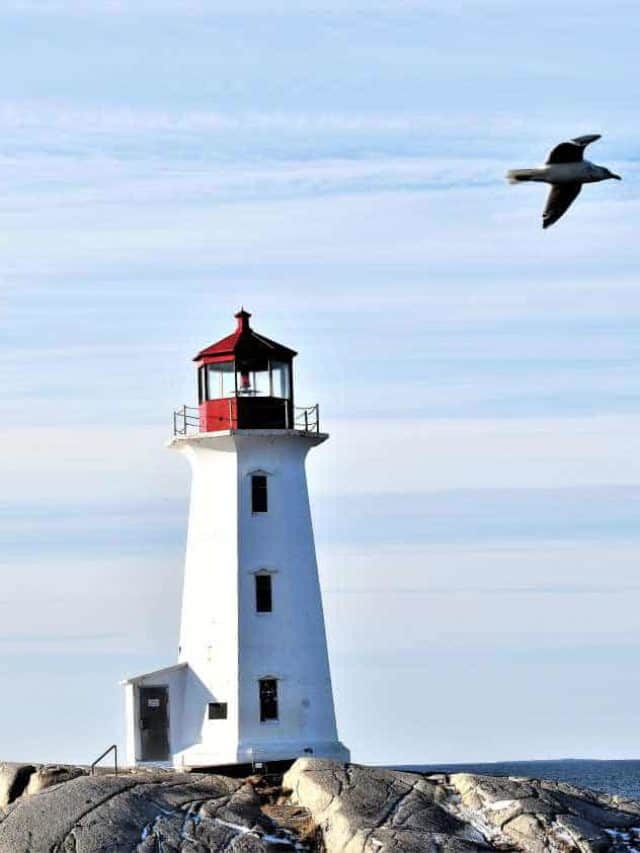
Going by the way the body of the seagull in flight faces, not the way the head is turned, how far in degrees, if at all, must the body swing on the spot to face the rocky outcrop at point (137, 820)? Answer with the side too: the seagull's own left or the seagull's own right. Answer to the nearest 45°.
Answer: approximately 135° to the seagull's own left

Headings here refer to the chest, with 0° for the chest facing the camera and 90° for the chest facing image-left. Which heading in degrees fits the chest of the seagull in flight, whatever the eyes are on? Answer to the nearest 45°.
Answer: approximately 270°
